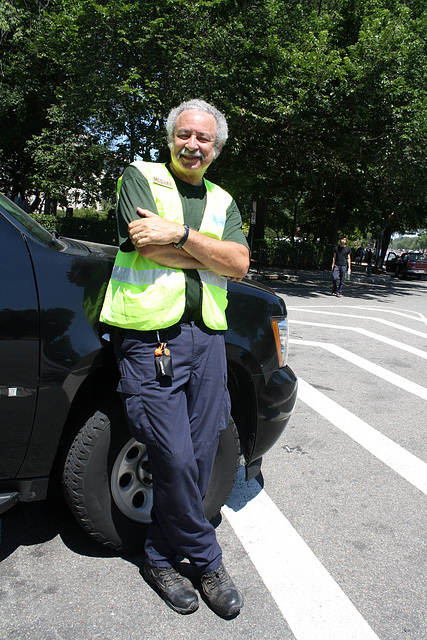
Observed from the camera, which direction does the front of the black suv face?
facing to the right of the viewer

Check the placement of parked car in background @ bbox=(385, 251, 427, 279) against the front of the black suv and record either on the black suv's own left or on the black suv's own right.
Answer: on the black suv's own left
